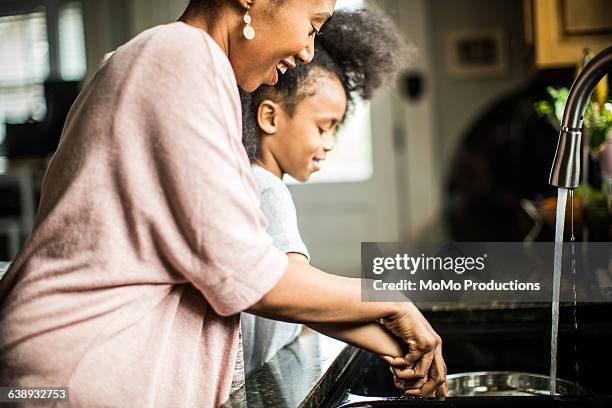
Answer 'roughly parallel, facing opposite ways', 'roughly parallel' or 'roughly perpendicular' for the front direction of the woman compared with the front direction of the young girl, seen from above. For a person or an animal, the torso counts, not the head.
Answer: roughly parallel

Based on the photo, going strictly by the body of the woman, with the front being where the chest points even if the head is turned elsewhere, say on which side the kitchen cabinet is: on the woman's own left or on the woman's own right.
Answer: on the woman's own left

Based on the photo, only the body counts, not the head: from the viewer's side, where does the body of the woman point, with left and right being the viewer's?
facing to the right of the viewer

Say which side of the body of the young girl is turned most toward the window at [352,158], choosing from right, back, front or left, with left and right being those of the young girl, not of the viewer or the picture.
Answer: left

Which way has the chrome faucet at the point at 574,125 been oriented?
to the viewer's left

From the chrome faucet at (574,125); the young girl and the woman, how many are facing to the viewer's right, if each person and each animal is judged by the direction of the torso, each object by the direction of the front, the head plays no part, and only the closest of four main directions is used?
2

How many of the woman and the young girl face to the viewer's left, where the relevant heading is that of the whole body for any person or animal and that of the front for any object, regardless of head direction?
0

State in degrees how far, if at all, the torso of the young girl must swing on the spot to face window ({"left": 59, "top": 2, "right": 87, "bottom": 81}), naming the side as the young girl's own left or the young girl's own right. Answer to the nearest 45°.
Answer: approximately 90° to the young girl's own left

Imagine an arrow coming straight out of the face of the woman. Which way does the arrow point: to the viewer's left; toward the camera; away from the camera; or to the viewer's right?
to the viewer's right

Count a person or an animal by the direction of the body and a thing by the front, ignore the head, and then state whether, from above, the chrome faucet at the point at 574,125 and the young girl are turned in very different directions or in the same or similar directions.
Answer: very different directions

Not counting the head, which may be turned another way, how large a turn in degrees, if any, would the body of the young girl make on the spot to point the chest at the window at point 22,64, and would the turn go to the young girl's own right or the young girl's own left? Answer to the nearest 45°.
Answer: approximately 135° to the young girl's own left

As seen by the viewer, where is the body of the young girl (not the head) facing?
to the viewer's right
